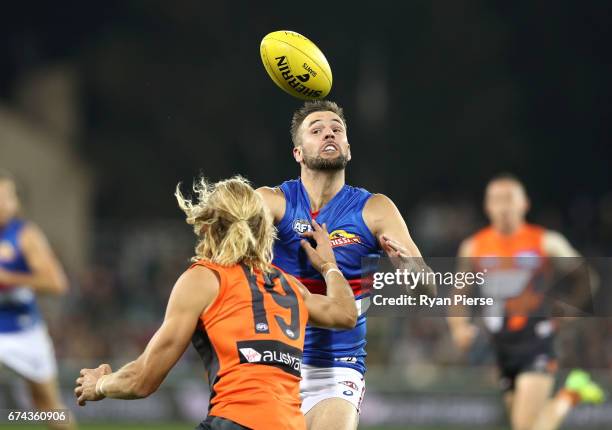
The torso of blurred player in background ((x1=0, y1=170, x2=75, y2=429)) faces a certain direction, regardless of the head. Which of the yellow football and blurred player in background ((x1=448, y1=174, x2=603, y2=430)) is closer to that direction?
the yellow football

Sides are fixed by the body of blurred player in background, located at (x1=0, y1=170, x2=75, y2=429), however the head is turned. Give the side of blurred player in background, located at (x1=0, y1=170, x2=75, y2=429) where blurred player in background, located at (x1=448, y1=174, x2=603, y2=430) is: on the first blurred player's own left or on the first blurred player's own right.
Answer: on the first blurred player's own left

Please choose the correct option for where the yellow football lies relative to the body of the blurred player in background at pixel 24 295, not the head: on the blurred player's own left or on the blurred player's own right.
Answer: on the blurred player's own left
